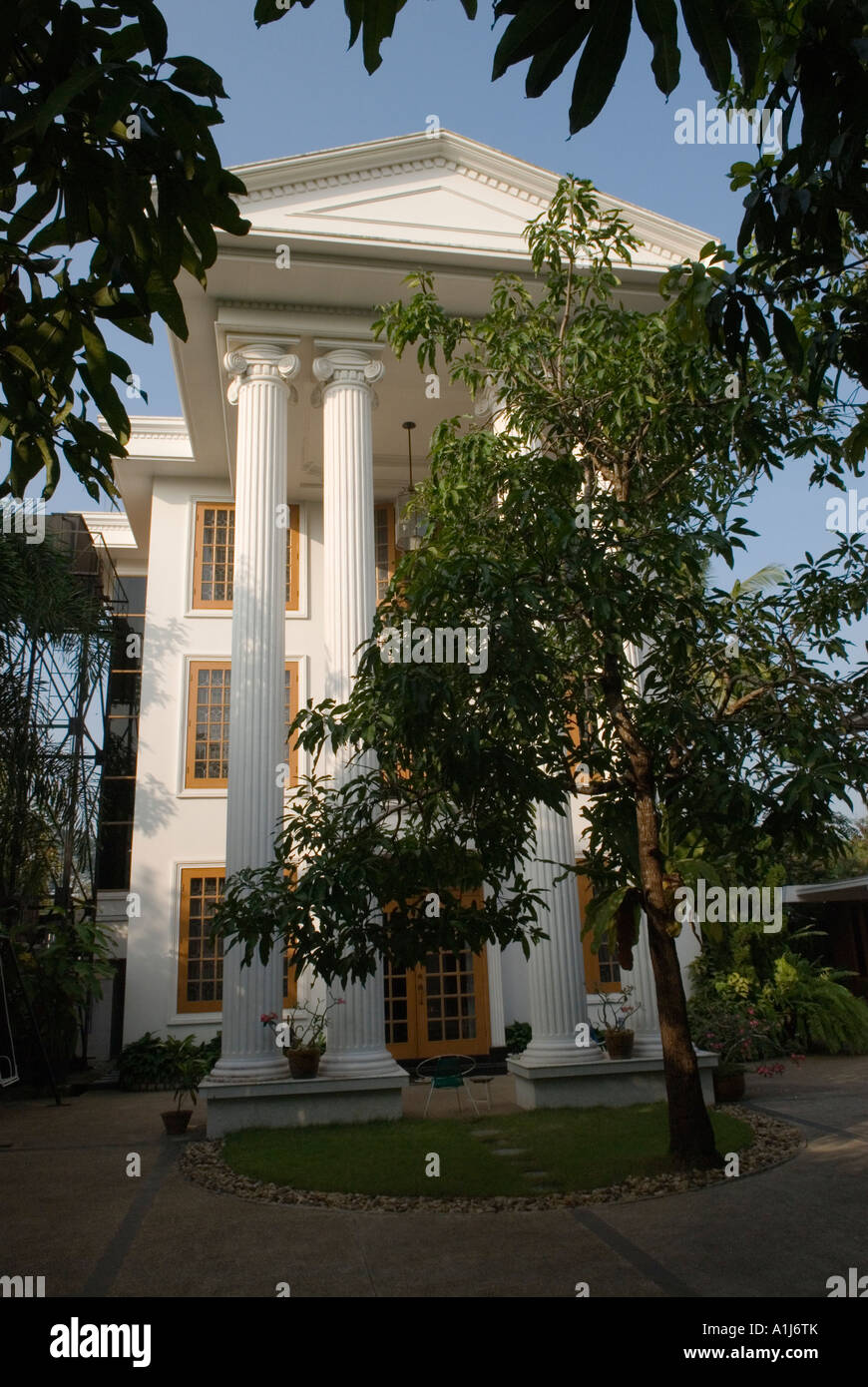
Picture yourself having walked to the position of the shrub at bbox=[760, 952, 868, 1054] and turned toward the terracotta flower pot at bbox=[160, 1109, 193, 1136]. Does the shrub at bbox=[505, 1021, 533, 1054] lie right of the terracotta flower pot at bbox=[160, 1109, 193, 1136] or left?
right

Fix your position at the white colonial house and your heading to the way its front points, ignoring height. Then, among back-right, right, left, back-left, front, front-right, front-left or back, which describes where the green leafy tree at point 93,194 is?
front

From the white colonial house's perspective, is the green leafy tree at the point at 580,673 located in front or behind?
in front

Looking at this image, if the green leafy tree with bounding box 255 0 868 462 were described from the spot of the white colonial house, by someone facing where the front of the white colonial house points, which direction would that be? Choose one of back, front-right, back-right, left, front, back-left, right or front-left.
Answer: front

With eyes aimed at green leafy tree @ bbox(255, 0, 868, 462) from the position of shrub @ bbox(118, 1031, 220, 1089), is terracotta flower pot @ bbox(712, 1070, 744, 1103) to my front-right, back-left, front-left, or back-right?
front-left

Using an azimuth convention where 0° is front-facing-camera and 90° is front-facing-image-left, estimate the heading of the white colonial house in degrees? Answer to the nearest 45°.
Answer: approximately 0°

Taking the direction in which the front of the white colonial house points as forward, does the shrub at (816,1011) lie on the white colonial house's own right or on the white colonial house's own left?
on the white colonial house's own left
